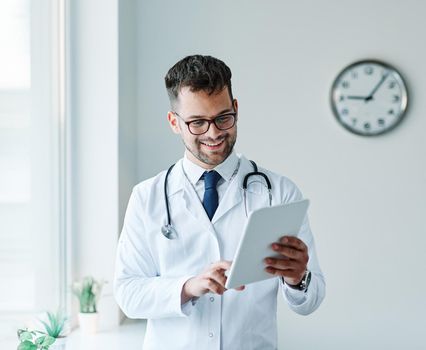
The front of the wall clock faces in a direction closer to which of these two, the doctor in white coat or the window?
the doctor in white coat

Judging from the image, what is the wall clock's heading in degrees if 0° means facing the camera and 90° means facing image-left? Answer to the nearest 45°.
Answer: approximately 0°

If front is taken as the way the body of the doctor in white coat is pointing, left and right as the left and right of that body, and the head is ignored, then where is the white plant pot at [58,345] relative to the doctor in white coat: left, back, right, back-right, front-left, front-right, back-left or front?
back-right

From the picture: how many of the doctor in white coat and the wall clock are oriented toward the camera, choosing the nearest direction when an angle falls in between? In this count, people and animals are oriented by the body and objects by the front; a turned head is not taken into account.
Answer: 2

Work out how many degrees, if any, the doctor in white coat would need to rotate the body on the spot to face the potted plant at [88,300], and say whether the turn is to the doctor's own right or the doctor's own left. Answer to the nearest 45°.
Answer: approximately 135° to the doctor's own right

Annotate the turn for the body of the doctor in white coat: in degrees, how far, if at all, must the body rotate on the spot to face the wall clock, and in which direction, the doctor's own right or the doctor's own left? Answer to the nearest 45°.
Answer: approximately 135° to the doctor's own left

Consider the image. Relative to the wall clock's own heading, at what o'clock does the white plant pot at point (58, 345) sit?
The white plant pot is roughly at 1 o'clock from the wall clock.
